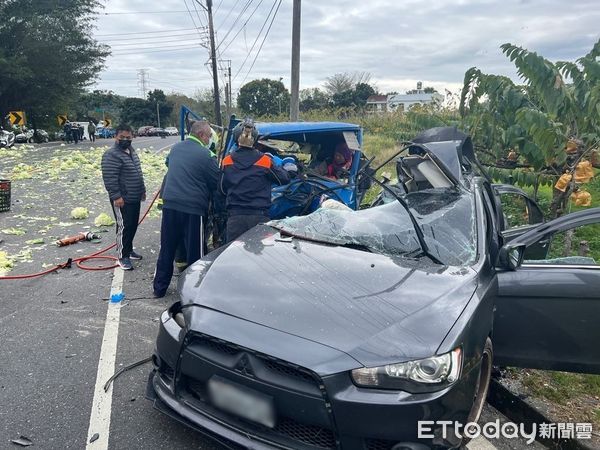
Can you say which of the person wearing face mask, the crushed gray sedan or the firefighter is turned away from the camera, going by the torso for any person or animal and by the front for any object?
the firefighter

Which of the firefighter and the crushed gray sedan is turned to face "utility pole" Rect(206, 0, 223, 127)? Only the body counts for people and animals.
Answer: the firefighter

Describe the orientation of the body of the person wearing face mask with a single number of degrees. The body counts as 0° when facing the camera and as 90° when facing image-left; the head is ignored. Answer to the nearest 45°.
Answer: approximately 315°

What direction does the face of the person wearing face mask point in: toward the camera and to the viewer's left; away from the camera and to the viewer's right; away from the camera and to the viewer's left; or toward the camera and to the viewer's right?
toward the camera and to the viewer's right

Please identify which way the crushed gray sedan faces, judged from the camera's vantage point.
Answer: facing the viewer and to the left of the viewer

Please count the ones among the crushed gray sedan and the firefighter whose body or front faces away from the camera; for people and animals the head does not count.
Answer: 1

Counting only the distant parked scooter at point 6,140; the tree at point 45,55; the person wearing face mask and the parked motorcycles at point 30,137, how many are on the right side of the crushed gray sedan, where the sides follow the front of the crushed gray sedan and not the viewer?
4

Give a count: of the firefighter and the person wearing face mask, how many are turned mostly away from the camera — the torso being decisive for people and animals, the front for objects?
1

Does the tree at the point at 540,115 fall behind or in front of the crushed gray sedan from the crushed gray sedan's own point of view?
behind

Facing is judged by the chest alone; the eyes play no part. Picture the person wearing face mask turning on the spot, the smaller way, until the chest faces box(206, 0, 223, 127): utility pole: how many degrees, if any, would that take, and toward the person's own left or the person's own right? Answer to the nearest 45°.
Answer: approximately 135° to the person's own left

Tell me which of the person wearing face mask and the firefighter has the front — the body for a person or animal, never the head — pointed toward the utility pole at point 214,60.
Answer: the firefighter

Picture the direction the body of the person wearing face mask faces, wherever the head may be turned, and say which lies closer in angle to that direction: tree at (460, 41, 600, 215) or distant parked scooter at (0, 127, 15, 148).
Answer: the tree

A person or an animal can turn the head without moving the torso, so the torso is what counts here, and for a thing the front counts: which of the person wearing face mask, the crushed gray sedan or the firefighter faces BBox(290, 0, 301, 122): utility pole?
the firefighter

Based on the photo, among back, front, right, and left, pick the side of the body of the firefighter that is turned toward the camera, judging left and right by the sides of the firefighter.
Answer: back

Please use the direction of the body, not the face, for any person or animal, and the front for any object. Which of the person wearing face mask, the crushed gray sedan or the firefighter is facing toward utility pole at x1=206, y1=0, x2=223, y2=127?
the firefighter

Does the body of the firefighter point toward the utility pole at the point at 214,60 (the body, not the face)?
yes

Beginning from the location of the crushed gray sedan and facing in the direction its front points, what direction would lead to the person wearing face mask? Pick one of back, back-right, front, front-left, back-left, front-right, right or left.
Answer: right
